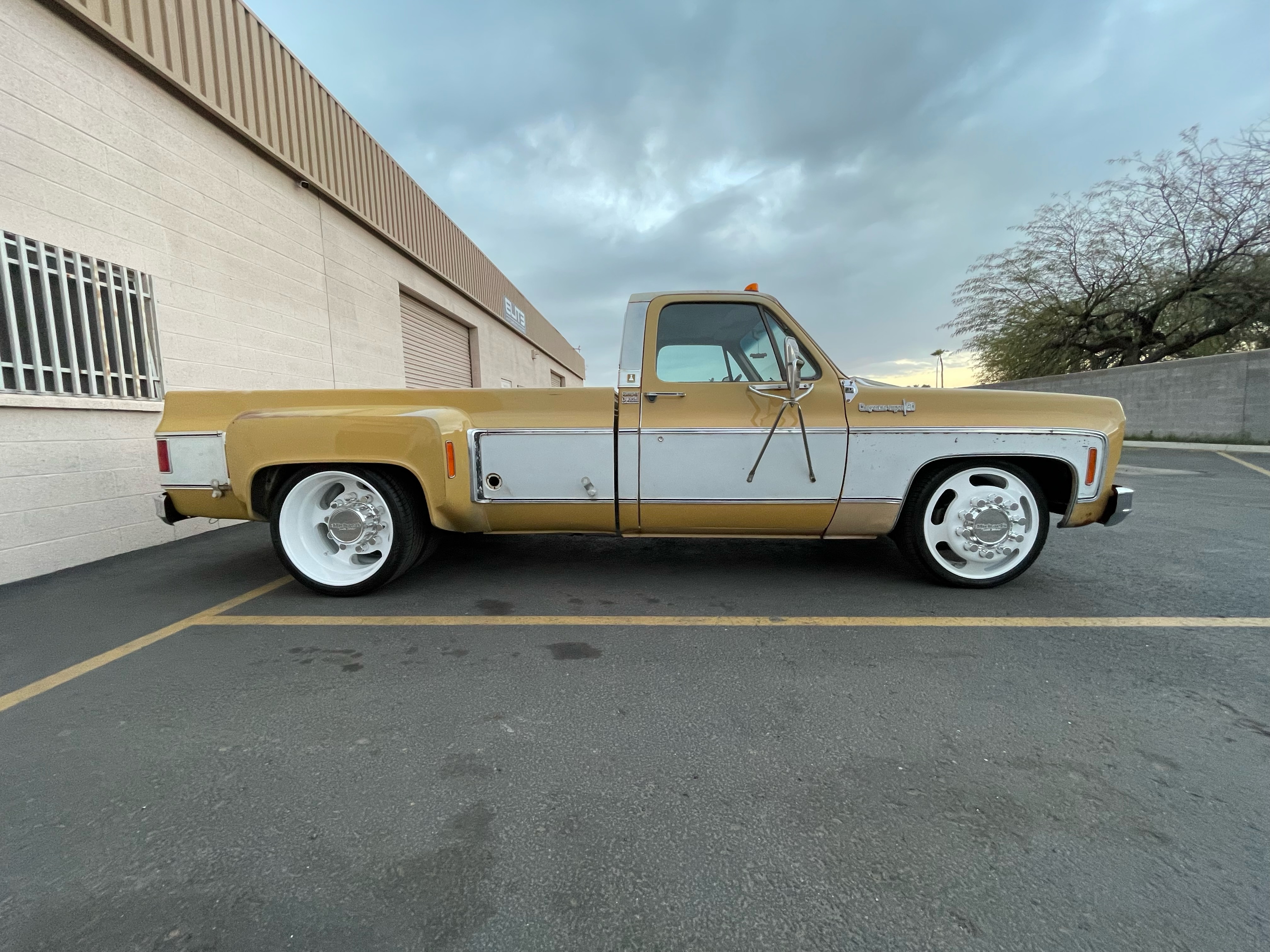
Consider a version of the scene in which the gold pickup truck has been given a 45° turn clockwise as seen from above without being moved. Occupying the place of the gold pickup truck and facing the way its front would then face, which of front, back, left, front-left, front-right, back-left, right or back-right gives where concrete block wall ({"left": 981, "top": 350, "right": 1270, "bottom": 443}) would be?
left

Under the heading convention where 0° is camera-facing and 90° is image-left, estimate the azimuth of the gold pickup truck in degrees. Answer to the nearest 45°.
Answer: approximately 270°

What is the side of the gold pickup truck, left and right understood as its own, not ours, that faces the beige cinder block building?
back
